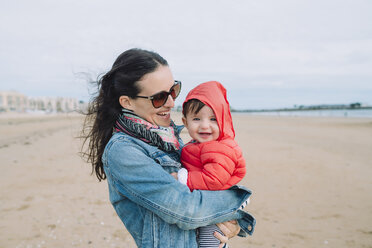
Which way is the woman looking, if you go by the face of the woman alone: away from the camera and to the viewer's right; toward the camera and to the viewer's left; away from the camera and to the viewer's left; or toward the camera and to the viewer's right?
toward the camera and to the viewer's right

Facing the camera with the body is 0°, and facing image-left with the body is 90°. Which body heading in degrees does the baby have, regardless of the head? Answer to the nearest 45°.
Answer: approximately 45°

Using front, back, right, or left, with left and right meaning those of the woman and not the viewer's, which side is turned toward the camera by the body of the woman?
right
